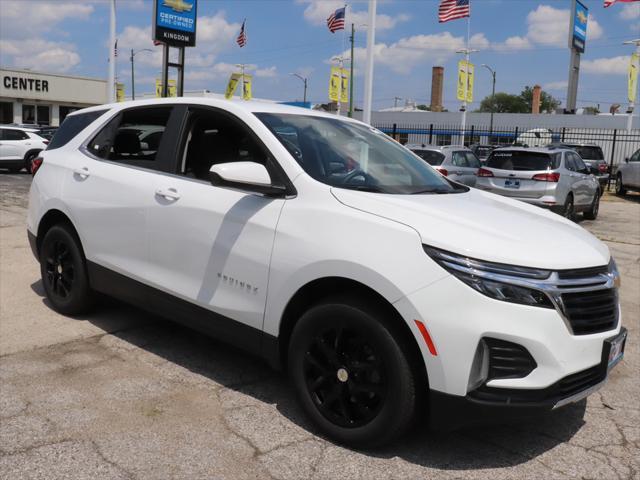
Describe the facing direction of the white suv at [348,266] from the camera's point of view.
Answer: facing the viewer and to the right of the viewer

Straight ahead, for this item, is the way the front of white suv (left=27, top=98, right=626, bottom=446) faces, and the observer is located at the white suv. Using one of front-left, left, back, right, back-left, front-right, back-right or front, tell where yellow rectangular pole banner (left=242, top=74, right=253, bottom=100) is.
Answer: back-left

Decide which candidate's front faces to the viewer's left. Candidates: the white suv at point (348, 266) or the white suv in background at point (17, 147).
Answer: the white suv in background

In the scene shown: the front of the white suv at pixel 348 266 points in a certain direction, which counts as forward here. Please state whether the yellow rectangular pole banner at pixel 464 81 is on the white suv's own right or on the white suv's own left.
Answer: on the white suv's own left

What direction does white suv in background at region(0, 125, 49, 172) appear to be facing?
to the viewer's left

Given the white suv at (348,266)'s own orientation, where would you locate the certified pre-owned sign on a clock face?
The certified pre-owned sign is roughly at 7 o'clock from the white suv.

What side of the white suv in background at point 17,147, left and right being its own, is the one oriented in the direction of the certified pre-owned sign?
right

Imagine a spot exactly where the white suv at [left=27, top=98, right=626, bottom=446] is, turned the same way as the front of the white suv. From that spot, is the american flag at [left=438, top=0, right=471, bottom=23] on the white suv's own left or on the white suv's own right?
on the white suv's own left

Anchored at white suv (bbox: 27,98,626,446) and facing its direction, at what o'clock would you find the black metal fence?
The black metal fence is roughly at 8 o'clock from the white suv.
